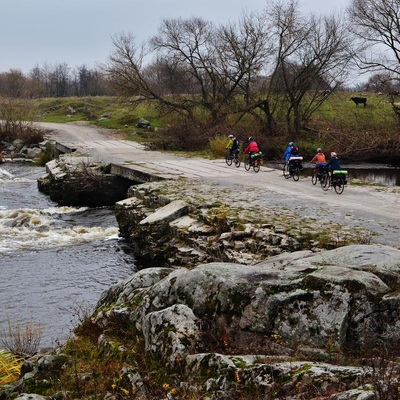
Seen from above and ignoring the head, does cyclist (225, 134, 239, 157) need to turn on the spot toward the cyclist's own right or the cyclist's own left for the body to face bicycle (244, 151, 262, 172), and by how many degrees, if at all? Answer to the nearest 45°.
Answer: approximately 180°

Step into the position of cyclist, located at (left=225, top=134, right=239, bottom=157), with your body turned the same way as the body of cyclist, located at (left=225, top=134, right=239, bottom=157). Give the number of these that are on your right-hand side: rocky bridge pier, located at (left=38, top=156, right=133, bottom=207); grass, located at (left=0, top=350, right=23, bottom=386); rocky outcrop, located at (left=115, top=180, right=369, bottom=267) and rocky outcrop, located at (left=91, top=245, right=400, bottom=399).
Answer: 0

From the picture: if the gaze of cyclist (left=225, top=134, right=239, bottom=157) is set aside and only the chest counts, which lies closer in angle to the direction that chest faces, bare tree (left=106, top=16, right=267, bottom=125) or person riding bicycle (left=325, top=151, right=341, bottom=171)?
the bare tree

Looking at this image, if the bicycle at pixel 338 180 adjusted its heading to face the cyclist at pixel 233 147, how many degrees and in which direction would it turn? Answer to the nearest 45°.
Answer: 0° — it already faces them

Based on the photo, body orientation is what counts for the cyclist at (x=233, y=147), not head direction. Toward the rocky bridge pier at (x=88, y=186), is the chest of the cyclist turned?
no

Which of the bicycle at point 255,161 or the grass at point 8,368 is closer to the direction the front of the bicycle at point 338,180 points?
the bicycle

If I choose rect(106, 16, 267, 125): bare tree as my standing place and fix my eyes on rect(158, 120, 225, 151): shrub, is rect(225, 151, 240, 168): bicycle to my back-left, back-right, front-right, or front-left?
front-left

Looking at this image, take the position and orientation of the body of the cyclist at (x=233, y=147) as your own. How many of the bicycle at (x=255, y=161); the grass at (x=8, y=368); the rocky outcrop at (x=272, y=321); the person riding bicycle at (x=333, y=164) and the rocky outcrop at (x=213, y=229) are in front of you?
0

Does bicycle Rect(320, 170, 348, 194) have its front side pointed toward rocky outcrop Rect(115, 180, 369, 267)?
no

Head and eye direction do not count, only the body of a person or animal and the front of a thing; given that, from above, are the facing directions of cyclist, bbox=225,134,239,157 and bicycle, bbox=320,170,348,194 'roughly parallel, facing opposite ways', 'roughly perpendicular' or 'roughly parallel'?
roughly parallel

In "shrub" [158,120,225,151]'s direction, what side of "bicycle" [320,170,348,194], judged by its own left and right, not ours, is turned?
front

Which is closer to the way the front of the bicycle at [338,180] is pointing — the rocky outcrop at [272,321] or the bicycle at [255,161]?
the bicycle

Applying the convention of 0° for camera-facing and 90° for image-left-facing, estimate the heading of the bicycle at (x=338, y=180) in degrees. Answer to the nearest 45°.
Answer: approximately 135°

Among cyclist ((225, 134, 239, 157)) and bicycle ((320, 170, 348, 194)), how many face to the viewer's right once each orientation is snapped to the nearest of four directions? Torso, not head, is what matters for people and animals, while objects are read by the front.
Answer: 0

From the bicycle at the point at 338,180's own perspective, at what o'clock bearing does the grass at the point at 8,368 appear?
The grass is roughly at 8 o'clock from the bicycle.

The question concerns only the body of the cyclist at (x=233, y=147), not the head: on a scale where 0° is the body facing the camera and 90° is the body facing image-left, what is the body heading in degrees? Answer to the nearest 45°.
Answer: approximately 135°

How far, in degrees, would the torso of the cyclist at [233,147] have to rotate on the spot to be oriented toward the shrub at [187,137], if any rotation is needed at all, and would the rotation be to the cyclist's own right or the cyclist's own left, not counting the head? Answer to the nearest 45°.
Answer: approximately 45° to the cyclist's own right

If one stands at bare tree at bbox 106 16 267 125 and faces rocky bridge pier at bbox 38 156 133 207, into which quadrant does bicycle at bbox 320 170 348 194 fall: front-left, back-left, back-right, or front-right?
front-left
